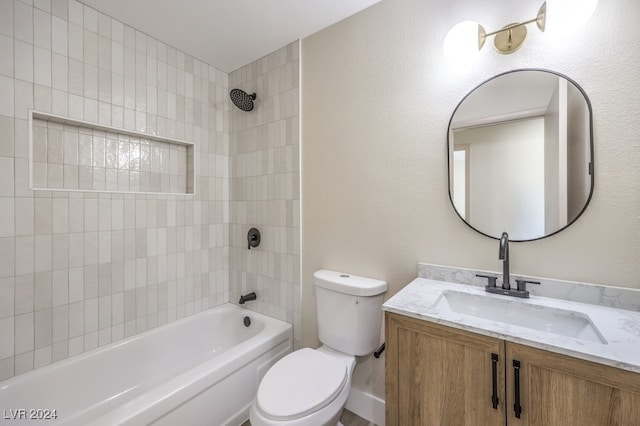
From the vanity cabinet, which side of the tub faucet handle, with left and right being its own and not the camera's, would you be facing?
left

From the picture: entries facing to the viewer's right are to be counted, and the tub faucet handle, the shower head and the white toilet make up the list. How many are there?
0

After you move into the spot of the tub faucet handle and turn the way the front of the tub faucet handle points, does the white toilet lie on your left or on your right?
on your left

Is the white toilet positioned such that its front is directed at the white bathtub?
no

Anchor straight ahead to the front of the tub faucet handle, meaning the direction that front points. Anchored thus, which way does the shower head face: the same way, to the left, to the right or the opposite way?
the same way

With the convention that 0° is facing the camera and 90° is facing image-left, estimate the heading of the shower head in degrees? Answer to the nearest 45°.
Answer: approximately 45°

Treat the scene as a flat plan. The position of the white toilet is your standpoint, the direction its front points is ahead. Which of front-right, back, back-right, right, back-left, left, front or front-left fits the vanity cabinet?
left

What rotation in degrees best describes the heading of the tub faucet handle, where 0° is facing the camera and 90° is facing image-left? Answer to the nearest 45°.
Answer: approximately 45°

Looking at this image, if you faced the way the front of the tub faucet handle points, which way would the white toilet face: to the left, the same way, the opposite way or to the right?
the same way

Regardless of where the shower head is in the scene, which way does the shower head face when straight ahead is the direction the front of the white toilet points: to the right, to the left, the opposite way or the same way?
the same way

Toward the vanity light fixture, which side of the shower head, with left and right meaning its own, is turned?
left

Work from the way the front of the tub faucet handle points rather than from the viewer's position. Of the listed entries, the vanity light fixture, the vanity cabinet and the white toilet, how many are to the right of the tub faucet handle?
0
